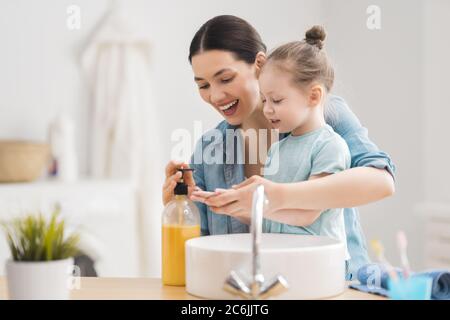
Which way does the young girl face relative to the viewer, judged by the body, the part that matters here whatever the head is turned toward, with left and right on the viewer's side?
facing the viewer and to the left of the viewer

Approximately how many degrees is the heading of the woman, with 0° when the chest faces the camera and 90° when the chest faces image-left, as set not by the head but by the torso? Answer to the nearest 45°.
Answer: approximately 45°

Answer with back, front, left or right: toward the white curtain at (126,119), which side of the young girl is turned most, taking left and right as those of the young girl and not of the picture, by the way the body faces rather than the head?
right
